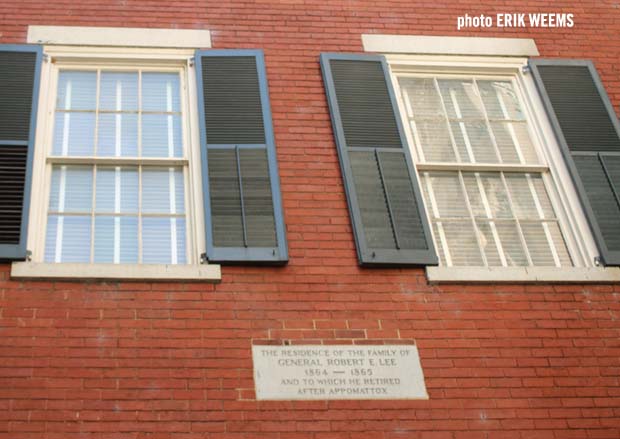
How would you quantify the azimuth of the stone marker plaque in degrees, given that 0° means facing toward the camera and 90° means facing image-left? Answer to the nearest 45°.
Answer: approximately 0°

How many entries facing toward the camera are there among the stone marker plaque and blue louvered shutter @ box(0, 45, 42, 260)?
2

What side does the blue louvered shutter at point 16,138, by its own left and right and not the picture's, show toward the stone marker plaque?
left

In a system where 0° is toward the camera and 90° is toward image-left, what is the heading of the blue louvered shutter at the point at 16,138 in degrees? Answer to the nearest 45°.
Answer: approximately 0°
